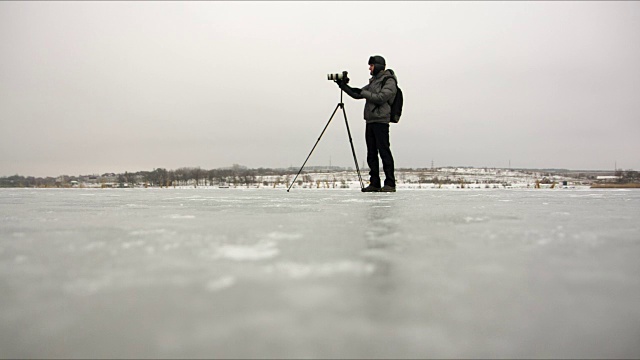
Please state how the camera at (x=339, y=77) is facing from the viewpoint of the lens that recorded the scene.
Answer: facing to the left of the viewer

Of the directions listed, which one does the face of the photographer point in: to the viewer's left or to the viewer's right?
to the viewer's left

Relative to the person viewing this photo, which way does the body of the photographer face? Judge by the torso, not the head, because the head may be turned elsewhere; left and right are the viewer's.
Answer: facing to the left of the viewer
